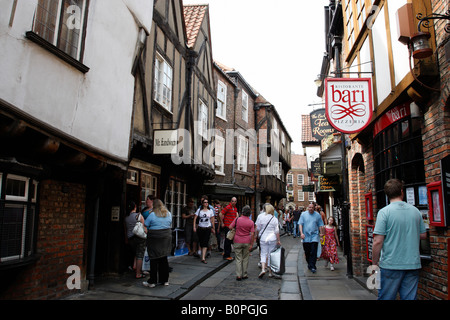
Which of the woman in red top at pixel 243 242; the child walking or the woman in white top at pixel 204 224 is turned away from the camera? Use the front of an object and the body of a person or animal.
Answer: the woman in red top

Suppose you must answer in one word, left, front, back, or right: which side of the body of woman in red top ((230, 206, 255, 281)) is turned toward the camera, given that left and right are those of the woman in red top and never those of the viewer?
back

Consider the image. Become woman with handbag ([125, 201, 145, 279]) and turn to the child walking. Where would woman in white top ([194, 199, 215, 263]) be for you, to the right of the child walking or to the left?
left

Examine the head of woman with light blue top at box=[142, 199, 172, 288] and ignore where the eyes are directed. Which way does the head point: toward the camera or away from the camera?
away from the camera

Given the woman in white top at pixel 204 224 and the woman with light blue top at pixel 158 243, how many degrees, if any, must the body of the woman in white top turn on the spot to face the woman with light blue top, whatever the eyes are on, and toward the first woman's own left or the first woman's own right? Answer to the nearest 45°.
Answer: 0° — they already face them

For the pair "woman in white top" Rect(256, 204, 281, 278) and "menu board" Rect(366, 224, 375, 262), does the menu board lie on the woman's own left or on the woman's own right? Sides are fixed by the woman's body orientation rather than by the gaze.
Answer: on the woman's own right

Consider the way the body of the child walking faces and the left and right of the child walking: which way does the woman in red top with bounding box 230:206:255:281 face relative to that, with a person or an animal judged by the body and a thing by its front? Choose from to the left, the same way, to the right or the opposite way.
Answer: the opposite way

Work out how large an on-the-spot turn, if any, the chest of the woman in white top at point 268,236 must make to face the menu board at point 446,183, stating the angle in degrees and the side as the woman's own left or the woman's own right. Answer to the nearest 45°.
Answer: approximately 135° to the woman's own right

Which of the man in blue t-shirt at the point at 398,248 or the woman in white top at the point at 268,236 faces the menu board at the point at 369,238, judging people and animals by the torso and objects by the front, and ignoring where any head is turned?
the man in blue t-shirt

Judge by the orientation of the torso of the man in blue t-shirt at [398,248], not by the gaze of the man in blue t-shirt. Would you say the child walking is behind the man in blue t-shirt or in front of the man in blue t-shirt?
in front

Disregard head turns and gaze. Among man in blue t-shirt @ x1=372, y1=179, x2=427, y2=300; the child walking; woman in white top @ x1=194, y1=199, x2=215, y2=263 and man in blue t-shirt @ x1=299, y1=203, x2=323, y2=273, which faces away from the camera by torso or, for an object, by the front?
man in blue t-shirt @ x1=372, y1=179, x2=427, y2=300

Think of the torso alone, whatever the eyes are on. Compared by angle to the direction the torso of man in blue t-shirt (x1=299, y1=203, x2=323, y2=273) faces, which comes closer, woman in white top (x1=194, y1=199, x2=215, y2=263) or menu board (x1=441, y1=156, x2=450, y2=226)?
the menu board

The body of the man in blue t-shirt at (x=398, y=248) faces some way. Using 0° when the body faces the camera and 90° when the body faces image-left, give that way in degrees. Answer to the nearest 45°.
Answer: approximately 180°

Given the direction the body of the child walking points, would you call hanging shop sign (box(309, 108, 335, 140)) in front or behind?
behind
